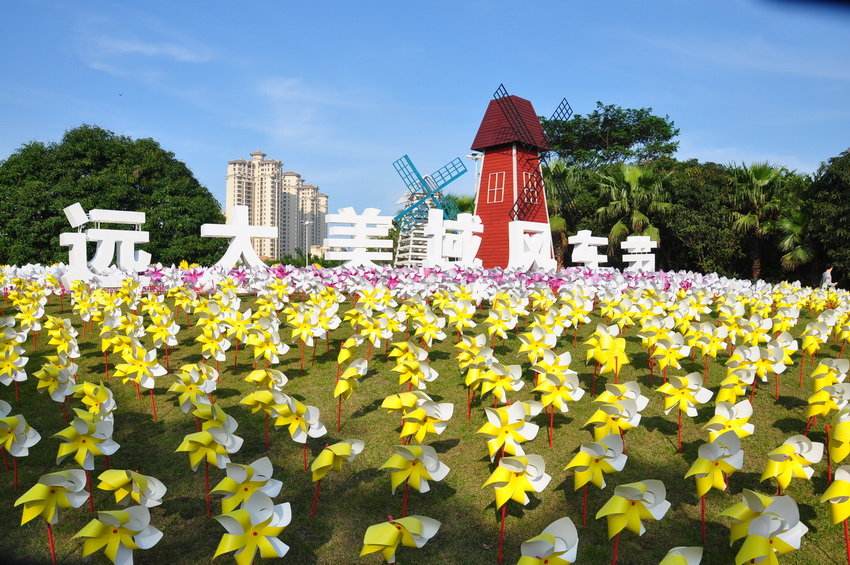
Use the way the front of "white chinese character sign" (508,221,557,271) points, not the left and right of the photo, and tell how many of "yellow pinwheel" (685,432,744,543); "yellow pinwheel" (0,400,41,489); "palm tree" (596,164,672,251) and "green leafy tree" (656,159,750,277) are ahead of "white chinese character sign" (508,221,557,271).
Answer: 2

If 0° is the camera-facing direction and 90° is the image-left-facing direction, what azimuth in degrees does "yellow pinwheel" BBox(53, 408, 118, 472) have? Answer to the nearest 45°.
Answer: approximately 0°

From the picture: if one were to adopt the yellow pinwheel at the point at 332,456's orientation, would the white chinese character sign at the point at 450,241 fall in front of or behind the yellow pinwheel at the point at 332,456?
behind

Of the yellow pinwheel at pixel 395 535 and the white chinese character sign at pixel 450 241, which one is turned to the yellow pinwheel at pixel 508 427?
the white chinese character sign

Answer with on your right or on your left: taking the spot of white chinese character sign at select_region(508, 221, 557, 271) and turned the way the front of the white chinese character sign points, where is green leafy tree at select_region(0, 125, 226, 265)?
on your right

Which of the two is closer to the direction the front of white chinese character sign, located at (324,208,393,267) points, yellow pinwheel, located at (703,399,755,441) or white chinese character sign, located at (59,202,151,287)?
the yellow pinwheel

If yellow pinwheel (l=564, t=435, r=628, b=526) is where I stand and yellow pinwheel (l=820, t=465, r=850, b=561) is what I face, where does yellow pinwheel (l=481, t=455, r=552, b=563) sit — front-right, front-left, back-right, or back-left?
back-right

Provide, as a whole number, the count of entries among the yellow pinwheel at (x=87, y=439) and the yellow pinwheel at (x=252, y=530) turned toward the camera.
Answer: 2

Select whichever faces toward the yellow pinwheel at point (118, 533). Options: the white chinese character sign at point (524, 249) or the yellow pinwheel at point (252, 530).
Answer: the white chinese character sign

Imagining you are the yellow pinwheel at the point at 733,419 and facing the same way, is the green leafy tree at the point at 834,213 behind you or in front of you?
behind

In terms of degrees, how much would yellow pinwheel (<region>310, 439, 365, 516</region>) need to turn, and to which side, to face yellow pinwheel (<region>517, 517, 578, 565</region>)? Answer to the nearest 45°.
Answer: approximately 90° to its left

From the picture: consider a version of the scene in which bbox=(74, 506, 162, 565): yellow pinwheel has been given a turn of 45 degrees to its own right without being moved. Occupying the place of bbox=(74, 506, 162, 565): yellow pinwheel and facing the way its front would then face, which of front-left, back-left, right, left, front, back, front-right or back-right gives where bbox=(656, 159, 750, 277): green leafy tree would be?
back

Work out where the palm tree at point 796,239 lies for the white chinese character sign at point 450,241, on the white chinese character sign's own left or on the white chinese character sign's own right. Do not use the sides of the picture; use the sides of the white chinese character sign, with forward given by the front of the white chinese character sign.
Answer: on the white chinese character sign's own left

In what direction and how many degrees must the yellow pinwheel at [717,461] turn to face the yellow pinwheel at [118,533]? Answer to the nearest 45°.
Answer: approximately 45° to its right

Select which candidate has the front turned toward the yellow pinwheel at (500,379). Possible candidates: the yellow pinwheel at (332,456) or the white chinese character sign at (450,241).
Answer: the white chinese character sign

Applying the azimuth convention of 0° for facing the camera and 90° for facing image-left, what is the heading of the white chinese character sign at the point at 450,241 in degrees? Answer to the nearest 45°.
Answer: approximately 0°
